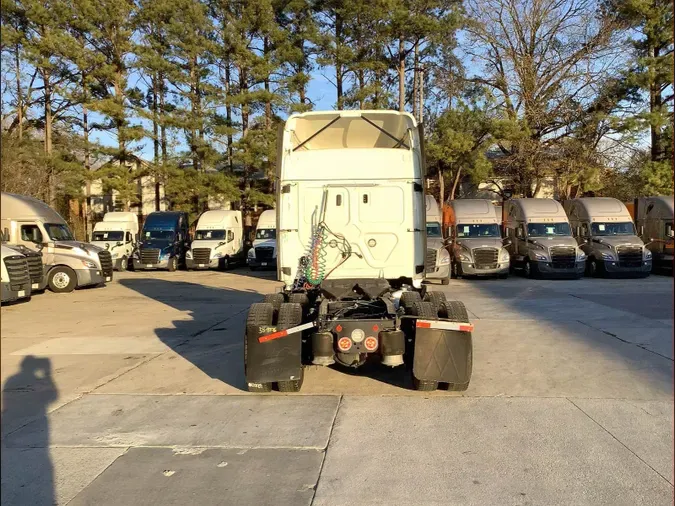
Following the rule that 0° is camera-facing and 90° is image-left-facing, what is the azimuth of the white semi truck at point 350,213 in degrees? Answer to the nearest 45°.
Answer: approximately 180°

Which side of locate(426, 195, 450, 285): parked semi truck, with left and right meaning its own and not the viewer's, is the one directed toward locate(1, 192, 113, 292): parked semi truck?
right

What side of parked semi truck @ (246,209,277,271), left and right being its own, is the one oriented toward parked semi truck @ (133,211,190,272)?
right

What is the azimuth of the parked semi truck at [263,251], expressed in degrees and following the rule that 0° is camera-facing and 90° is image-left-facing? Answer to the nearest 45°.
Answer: approximately 0°

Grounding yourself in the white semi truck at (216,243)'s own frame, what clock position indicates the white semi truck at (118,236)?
the white semi truck at (118,236) is roughly at 2 o'clock from the white semi truck at (216,243).

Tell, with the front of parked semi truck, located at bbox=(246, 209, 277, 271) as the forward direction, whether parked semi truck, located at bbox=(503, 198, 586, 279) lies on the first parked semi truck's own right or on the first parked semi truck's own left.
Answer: on the first parked semi truck's own left

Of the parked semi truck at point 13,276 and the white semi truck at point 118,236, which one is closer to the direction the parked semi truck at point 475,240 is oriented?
the parked semi truck

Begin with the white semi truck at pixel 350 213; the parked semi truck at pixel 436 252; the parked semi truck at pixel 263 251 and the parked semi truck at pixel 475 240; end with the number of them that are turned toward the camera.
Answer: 3

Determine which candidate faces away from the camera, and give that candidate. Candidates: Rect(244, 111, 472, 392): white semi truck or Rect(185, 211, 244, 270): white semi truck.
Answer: Rect(244, 111, 472, 392): white semi truck

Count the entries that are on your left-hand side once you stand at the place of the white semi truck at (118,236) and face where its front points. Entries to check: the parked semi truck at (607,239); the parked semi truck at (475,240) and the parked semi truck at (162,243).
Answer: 3

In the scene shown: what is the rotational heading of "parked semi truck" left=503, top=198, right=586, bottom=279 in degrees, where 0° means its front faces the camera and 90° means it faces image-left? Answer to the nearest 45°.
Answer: approximately 315°

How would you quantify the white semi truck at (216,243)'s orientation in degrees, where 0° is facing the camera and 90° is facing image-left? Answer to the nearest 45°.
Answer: approximately 45°
